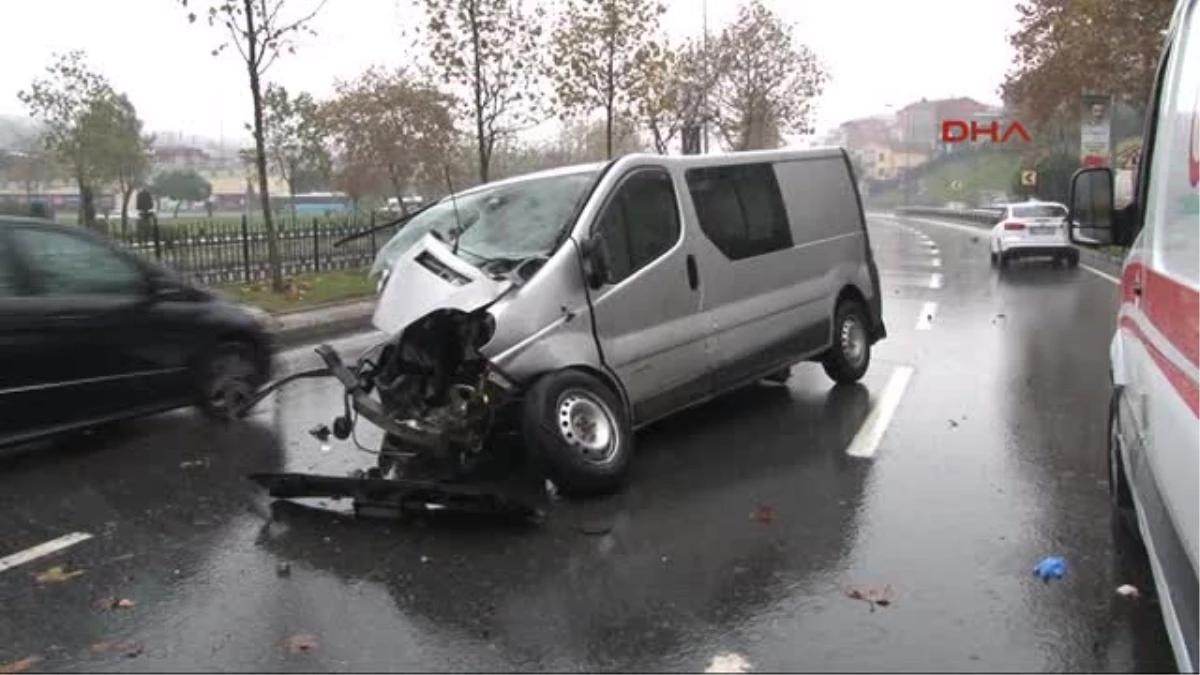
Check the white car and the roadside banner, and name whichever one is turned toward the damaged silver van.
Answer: the roadside banner

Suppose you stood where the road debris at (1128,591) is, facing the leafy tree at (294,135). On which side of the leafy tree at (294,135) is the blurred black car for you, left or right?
left

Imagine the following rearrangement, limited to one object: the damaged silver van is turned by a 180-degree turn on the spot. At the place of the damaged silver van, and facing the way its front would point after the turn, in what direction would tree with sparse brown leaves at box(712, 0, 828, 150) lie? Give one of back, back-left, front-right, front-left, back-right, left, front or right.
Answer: front-left

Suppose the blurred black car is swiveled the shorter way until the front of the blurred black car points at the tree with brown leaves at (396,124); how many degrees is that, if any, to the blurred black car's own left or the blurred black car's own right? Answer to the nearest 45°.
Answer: approximately 45° to the blurred black car's own left

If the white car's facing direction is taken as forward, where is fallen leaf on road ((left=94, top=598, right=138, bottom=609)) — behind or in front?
behind

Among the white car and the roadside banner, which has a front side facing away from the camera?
the white car

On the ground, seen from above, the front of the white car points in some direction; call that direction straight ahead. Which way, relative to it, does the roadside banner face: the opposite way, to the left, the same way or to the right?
the opposite way

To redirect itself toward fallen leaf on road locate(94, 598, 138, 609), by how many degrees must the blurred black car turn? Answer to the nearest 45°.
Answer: approximately 135° to its right

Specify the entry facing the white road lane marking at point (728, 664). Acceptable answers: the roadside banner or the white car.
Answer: the roadside banner

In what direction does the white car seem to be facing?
away from the camera
